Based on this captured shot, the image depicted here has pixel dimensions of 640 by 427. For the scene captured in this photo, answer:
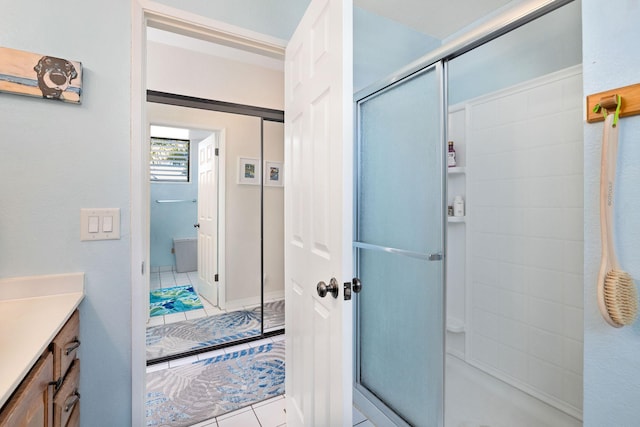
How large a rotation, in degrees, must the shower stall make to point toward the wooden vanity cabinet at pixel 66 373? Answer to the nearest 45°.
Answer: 0° — it already faces it

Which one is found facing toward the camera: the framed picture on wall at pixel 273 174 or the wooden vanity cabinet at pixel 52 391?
the framed picture on wall

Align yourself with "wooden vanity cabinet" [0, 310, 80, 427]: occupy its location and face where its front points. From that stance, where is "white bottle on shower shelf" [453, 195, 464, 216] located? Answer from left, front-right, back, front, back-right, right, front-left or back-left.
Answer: front

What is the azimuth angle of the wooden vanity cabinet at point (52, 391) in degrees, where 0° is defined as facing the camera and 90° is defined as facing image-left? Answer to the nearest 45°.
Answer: approximately 270°

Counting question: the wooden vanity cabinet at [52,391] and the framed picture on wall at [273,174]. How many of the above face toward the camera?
1

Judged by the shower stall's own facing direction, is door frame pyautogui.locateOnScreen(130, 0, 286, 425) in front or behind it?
in front

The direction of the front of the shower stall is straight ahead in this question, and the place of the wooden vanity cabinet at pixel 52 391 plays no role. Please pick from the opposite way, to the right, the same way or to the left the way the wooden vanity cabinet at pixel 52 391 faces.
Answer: the opposite way

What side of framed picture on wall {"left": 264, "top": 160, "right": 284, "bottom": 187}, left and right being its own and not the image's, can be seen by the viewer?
front

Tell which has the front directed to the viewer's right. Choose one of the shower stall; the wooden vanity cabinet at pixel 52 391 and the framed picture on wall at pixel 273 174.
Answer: the wooden vanity cabinet

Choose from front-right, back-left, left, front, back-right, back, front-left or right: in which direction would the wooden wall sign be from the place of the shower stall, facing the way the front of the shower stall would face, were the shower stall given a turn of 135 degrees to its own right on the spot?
back-left

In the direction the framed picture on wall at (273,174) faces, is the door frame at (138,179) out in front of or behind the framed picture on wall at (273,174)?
in front

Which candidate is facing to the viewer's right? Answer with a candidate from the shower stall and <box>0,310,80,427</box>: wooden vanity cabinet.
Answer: the wooden vanity cabinet
